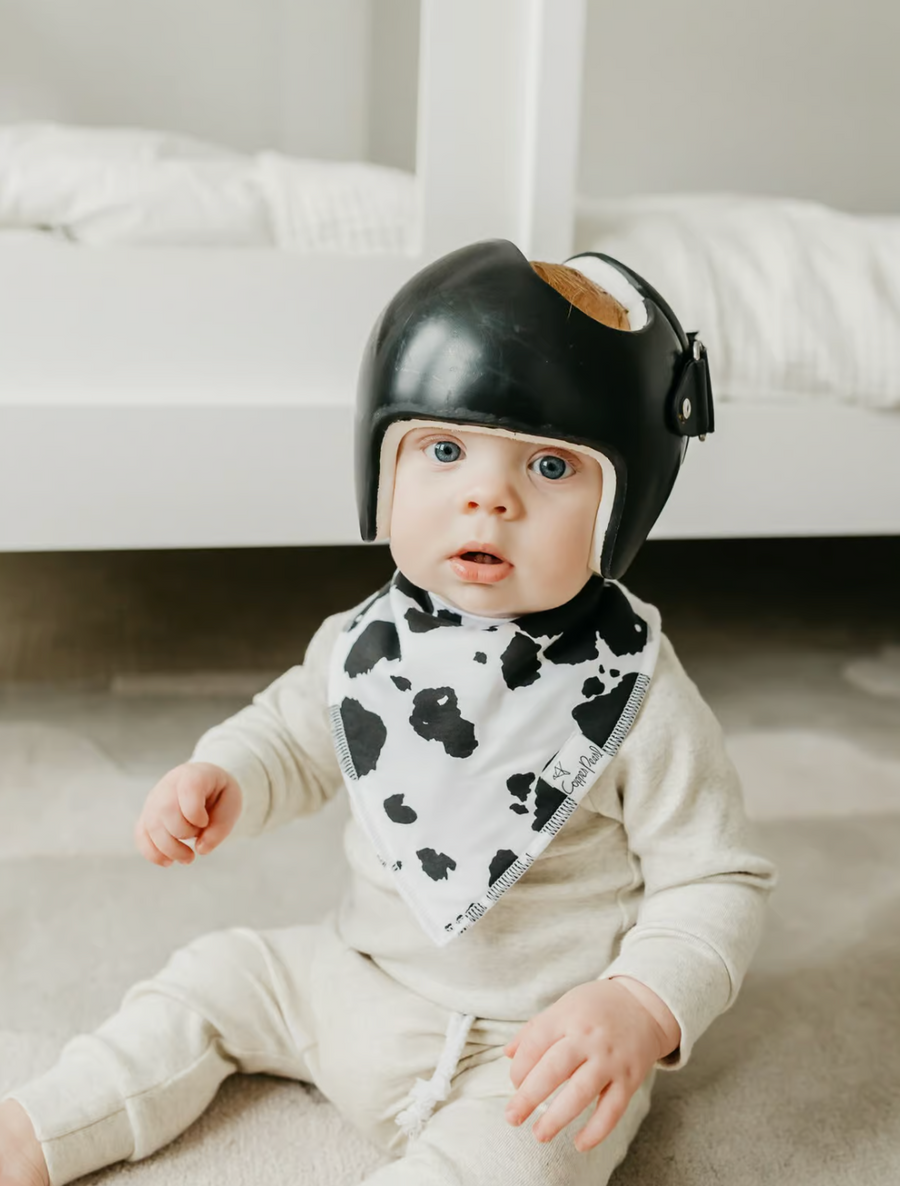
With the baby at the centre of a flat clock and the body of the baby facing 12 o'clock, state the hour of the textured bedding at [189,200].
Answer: The textured bedding is roughly at 4 o'clock from the baby.

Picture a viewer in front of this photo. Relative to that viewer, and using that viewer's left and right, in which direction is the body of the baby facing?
facing the viewer and to the left of the viewer

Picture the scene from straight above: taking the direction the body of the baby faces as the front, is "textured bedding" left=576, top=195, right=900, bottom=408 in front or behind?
behind
